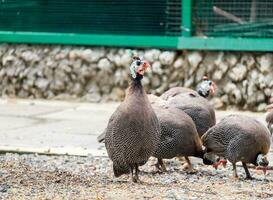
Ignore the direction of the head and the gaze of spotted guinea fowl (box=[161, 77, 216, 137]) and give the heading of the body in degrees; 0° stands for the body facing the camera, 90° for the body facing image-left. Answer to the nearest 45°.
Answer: approximately 270°

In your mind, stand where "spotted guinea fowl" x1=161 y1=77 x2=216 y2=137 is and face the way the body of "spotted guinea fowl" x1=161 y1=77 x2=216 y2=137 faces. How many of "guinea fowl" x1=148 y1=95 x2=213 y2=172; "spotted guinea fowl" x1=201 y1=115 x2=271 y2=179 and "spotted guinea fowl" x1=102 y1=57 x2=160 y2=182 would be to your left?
0

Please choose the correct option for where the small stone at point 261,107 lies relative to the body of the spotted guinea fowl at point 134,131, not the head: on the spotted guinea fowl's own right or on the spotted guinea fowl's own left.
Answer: on the spotted guinea fowl's own left

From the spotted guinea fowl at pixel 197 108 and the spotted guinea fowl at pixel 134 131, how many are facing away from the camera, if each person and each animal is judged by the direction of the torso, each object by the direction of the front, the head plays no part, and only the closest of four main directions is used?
0

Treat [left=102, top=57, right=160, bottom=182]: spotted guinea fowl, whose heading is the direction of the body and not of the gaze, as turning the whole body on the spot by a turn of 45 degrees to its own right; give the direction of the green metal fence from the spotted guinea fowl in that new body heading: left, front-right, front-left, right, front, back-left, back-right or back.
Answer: back

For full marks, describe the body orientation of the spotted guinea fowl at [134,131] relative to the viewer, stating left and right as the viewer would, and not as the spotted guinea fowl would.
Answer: facing the viewer and to the right of the viewer

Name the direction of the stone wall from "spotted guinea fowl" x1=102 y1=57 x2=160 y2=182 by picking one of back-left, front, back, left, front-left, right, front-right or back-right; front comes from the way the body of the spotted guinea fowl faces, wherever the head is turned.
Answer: back-left

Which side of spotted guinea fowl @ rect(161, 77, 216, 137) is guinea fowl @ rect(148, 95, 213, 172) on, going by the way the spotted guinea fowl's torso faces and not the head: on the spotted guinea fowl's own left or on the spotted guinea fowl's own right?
on the spotted guinea fowl's own right

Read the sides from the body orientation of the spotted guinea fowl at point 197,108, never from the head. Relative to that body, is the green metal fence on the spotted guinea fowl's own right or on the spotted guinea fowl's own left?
on the spotted guinea fowl's own left

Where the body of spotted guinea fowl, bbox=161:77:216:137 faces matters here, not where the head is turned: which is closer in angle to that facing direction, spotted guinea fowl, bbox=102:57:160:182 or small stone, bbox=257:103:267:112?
the small stone

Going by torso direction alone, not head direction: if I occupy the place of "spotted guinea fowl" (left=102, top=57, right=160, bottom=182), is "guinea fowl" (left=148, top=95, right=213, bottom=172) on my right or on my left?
on my left
